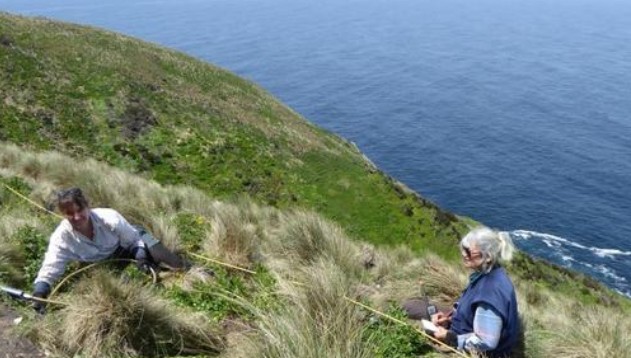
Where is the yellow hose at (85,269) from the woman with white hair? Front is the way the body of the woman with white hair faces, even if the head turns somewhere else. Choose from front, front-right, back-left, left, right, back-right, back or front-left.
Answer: front

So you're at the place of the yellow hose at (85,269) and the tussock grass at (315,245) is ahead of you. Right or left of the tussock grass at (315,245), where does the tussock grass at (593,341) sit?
right

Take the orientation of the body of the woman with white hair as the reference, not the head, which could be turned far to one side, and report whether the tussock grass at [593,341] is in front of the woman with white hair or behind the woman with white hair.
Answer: behind

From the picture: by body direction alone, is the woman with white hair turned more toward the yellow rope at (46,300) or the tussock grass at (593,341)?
the yellow rope

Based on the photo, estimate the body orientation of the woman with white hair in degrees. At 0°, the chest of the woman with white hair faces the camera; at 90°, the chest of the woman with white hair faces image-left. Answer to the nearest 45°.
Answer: approximately 90°

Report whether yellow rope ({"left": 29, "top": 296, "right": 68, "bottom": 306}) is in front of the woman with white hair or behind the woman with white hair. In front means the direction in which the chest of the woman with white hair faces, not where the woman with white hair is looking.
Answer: in front

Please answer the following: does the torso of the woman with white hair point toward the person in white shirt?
yes

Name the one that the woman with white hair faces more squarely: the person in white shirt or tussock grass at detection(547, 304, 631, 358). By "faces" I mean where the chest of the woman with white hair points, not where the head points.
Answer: the person in white shirt
